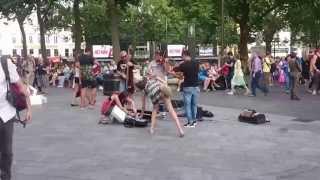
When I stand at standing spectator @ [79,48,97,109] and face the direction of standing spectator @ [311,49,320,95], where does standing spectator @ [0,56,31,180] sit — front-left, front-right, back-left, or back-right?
back-right

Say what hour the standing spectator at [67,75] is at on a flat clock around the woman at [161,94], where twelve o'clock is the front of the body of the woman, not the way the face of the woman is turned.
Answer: The standing spectator is roughly at 1 o'clock from the woman.

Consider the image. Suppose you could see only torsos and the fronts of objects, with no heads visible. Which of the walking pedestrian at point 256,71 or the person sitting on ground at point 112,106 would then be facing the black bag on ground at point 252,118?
the person sitting on ground

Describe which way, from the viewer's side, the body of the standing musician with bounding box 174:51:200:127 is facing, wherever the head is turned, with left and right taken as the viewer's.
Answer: facing away from the viewer and to the left of the viewer

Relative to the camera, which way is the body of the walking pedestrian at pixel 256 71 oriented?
to the viewer's left

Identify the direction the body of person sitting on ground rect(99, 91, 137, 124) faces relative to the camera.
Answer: to the viewer's right

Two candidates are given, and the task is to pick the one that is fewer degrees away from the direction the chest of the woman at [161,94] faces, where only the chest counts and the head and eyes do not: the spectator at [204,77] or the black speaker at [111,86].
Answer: the black speaker
